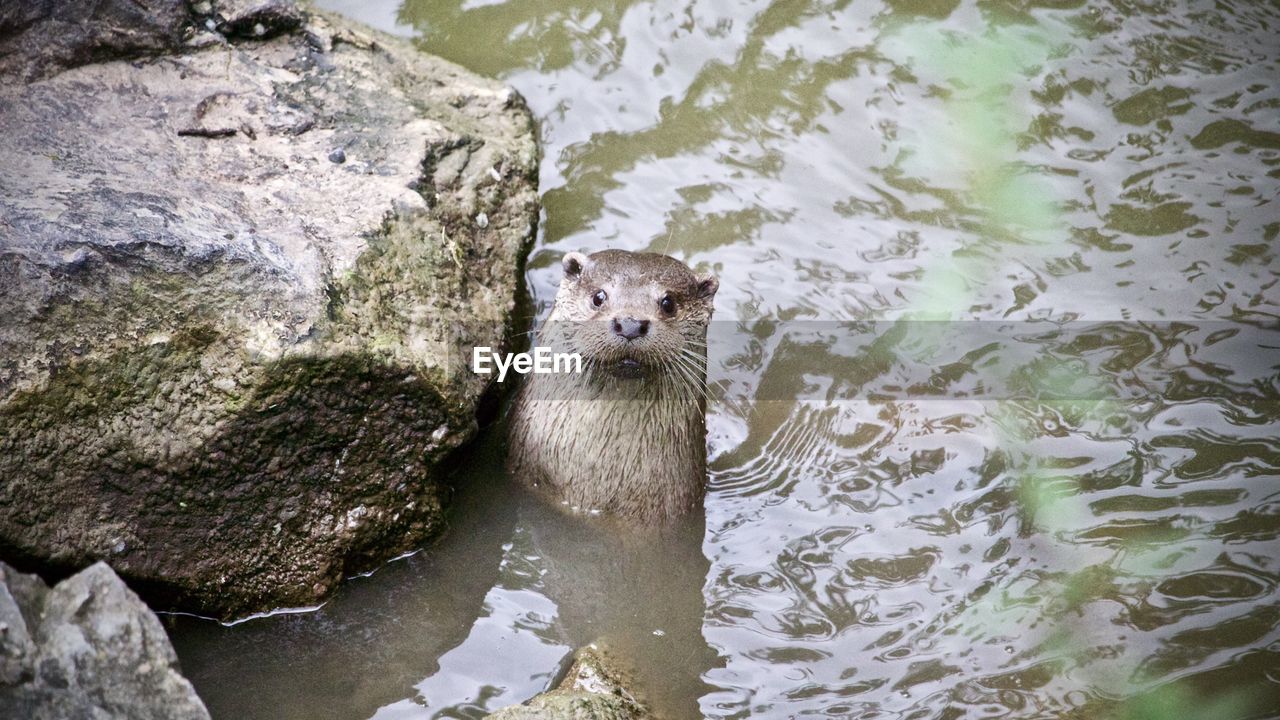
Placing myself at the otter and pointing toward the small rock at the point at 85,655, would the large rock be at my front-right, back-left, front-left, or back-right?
front-right

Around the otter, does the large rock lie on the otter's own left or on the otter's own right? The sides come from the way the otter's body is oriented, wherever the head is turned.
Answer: on the otter's own right

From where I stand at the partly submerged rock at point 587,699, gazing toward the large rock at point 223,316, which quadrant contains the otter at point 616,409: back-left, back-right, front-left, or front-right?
front-right

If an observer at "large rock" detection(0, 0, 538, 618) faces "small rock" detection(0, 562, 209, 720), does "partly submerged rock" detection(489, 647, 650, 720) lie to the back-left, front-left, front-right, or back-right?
front-left

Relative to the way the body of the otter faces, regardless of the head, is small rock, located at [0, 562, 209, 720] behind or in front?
in front

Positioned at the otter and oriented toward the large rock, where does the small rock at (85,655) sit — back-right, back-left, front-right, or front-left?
front-left

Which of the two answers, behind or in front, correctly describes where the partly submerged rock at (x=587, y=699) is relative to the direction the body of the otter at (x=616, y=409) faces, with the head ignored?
in front

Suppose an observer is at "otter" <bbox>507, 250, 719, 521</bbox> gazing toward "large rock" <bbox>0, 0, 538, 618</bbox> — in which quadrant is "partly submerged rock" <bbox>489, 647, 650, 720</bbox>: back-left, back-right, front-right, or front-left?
front-left

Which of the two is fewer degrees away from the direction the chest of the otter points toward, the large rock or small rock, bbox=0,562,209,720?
the small rock

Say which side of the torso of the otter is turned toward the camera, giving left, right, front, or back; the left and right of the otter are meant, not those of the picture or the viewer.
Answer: front
